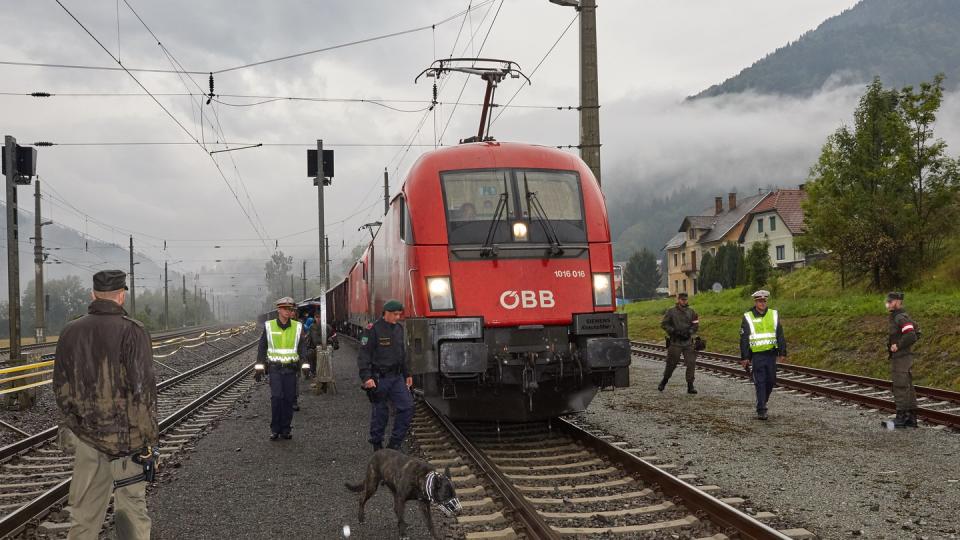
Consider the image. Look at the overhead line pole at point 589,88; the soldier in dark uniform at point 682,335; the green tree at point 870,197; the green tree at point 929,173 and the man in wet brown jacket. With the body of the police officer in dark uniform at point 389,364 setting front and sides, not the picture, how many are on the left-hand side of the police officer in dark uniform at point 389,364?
4

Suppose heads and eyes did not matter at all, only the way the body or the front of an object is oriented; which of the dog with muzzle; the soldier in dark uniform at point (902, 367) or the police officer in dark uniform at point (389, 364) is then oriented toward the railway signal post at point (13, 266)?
the soldier in dark uniform at point (902, 367)

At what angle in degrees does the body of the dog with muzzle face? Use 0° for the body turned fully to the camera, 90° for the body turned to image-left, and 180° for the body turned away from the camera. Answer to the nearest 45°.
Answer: approximately 315°

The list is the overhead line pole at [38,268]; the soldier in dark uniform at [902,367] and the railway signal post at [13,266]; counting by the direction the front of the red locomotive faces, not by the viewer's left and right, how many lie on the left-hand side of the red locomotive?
1

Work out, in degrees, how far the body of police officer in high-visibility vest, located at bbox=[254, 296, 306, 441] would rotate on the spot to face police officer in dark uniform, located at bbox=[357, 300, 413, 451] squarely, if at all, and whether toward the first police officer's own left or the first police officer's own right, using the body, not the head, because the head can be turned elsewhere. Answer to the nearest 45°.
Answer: approximately 45° to the first police officer's own left

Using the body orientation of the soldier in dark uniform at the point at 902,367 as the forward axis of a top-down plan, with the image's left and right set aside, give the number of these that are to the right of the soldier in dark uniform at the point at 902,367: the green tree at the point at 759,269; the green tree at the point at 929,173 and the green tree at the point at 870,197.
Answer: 3

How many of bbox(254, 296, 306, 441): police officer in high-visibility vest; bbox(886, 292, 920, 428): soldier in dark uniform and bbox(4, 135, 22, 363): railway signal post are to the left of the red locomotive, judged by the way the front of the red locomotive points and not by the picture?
1

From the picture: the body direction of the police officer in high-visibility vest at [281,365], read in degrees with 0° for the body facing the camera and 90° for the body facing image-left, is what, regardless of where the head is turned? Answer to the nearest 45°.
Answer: approximately 0°

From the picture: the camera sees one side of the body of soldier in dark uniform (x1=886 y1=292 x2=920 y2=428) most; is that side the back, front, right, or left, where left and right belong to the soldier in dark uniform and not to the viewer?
left

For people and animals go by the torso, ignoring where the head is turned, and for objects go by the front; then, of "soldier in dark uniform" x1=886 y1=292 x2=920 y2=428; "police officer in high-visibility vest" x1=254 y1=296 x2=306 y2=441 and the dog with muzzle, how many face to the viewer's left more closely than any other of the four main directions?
1

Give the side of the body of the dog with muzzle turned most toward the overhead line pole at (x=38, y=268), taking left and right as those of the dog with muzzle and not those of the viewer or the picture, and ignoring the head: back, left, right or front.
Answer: back

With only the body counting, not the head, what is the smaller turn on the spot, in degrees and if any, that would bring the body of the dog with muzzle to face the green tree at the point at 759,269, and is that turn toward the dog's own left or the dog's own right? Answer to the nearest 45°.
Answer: approximately 90° to the dog's own left
